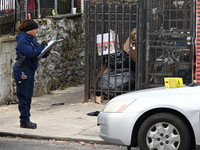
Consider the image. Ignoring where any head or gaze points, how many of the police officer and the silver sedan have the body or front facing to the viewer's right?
1

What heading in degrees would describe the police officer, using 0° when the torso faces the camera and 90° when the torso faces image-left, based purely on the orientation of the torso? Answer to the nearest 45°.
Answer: approximately 270°

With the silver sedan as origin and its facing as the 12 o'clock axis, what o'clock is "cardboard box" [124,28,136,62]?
The cardboard box is roughly at 3 o'clock from the silver sedan.

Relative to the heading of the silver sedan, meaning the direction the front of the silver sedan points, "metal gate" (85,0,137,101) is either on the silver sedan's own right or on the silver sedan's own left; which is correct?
on the silver sedan's own right

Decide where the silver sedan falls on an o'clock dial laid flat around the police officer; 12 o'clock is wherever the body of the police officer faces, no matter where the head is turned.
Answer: The silver sedan is roughly at 2 o'clock from the police officer.

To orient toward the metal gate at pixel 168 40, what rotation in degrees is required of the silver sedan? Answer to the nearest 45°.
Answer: approximately 90° to its right

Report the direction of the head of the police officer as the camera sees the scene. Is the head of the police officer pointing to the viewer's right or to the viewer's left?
to the viewer's right

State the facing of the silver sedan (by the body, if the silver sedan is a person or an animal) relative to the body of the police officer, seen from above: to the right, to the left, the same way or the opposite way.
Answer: the opposite way

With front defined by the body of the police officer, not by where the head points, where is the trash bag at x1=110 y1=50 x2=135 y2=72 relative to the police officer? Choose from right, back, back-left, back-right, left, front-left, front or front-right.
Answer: front-left

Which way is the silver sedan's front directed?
to the viewer's left

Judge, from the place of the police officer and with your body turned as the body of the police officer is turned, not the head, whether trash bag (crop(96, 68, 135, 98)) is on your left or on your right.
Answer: on your left
